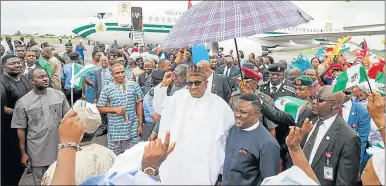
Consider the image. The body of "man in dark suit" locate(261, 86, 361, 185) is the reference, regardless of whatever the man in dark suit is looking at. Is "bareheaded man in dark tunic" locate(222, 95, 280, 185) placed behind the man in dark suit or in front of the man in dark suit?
in front

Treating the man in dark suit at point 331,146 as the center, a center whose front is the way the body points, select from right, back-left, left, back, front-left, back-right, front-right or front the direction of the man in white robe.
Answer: front-right

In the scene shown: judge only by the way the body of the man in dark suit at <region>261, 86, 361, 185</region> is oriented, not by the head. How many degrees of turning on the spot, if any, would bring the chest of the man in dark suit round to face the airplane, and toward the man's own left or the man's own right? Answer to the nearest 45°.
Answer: approximately 90° to the man's own right

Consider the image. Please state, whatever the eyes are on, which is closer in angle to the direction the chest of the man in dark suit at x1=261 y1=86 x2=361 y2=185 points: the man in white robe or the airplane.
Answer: the man in white robe

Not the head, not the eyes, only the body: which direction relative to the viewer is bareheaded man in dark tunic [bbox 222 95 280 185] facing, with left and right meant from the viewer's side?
facing the viewer and to the left of the viewer

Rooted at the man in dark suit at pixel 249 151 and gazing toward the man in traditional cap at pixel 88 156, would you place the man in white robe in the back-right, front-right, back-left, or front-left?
front-right

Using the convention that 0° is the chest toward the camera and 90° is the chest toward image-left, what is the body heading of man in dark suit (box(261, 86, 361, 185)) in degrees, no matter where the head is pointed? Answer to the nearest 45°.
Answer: approximately 45°

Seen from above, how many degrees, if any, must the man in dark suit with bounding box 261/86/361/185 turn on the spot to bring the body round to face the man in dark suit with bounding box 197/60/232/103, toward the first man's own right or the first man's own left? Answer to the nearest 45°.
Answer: approximately 90° to the first man's own right

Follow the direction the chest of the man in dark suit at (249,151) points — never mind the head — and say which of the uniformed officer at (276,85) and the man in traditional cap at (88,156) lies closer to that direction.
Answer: the man in traditional cap

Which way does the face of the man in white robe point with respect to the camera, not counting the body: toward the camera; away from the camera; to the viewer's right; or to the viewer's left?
toward the camera

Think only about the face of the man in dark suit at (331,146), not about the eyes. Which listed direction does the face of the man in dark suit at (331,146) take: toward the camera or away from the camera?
toward the camera

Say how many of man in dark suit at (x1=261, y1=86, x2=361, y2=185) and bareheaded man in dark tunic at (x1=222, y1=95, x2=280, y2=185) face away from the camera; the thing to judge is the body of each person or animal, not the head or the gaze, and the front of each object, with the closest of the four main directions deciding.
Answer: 0

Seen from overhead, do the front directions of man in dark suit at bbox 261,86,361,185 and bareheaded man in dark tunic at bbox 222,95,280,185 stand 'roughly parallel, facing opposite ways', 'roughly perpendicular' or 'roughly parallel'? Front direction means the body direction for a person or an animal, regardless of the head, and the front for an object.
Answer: roughly parallel

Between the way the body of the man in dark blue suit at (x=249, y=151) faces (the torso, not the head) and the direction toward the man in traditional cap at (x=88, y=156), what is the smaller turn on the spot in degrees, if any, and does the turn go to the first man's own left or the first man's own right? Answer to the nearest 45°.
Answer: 0° — they already face them

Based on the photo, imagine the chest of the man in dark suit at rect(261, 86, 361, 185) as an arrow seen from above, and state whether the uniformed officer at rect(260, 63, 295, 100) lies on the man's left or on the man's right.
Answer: on the man's right
